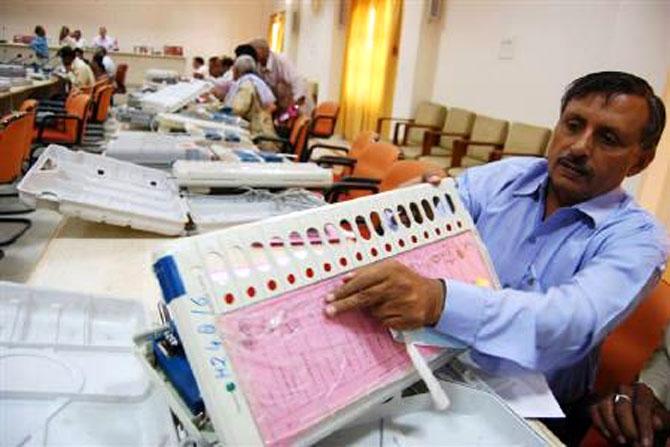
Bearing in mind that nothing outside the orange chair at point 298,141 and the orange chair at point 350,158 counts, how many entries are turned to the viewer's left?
2

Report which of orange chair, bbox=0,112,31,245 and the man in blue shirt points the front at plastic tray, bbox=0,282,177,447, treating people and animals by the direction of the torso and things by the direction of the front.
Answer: the man in blue shirt

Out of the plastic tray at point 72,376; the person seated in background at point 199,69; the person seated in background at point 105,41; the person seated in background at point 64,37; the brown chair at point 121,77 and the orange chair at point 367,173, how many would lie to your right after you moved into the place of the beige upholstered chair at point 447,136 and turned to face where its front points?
4

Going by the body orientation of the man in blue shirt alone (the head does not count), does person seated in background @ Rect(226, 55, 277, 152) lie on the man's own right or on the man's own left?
on the man's own right

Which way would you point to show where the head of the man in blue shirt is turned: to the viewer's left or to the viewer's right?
to the viewer's left

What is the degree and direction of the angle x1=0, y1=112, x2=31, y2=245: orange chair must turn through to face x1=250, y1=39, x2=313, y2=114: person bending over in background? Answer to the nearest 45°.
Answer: approximately 90° to its right

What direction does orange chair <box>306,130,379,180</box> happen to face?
to the viewer's left

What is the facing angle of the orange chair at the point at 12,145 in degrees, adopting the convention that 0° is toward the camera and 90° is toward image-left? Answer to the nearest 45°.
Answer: approximately 135°

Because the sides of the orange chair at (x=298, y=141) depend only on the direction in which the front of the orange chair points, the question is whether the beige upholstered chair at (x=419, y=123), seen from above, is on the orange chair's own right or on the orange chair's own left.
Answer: on the orange chair's own right

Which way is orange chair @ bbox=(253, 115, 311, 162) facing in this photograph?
to the viewer's left
